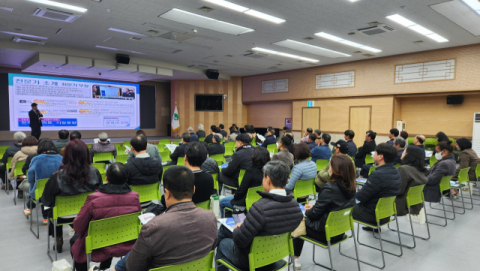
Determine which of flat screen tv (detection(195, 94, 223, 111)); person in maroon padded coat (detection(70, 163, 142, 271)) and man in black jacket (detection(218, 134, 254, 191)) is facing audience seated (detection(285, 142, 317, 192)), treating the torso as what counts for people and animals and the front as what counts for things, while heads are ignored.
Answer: the flat screen tv

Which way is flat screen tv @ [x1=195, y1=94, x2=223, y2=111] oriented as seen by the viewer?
toward the camera

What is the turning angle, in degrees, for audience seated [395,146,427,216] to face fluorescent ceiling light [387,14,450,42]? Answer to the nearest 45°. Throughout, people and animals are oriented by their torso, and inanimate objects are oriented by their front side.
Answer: approximately 45° to their right

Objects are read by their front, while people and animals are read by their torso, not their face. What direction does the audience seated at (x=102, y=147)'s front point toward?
away from the camera

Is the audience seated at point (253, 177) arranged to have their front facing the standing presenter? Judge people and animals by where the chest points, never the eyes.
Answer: yes

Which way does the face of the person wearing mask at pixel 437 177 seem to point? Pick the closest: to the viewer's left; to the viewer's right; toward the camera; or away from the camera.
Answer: to the viewer's left

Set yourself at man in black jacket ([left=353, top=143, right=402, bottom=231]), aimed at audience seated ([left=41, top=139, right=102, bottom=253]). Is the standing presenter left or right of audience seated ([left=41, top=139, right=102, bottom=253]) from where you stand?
right

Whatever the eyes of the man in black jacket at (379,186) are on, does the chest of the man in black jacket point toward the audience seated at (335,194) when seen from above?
no

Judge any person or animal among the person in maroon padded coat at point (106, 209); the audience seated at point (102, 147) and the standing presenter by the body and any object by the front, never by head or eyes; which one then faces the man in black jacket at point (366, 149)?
the standing presenter

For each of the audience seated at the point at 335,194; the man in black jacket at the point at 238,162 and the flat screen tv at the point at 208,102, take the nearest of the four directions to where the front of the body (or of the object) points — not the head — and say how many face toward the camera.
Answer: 1

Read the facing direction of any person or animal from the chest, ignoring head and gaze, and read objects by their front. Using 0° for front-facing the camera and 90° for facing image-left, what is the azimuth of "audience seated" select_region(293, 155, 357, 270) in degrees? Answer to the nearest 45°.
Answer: approximately 135°

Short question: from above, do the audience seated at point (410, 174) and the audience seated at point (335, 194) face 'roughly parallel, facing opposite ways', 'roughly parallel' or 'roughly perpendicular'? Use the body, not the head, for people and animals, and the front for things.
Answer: roughly parallel

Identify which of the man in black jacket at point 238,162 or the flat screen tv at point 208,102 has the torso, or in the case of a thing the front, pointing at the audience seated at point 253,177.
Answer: the flat screen tv

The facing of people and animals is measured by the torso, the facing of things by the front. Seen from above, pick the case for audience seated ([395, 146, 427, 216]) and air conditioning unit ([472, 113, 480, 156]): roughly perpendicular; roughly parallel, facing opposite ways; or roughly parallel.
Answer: roughly perpendicular

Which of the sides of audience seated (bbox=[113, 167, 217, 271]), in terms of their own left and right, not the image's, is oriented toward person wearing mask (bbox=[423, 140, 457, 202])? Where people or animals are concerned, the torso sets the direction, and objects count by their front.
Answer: right

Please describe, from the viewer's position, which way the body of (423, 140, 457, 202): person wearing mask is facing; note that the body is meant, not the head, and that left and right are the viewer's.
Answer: facing to the left of the viewer

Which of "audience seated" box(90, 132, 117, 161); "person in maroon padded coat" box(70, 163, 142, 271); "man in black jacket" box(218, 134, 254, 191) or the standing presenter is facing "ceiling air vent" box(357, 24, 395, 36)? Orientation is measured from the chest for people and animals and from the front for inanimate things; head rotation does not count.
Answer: the standing presenter

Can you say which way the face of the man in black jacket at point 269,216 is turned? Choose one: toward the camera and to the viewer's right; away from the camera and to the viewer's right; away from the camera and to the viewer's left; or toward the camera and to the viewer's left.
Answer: away from the camera and to the viewer's left

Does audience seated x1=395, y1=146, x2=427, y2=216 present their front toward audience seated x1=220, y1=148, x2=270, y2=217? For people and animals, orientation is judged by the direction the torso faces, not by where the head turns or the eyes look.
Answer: no

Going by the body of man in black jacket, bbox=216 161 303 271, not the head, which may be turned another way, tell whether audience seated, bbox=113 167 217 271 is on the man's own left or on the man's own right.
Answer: on the man's own left

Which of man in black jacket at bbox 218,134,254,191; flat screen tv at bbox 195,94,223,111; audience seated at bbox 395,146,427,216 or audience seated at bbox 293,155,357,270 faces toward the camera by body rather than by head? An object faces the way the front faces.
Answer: the flat screen tv

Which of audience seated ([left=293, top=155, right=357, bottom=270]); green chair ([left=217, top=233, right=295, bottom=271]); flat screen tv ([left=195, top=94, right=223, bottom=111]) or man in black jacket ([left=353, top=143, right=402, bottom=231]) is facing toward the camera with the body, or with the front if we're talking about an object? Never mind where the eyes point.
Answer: the flat screen tv

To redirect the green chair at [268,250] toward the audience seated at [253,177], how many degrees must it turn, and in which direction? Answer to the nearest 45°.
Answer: approximately 45° to its right

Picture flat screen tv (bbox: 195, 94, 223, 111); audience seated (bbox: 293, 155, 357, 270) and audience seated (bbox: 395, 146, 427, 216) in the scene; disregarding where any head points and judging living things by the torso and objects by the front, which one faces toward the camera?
the flat screen tv

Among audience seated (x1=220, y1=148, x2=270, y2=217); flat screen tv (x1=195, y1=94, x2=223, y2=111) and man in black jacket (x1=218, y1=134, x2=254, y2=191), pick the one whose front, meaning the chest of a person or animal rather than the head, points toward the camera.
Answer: the flat screen tv

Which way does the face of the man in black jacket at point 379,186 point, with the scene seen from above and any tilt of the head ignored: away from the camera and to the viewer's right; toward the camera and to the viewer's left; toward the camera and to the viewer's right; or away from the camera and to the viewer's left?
away from the camera and to the viewer's left
